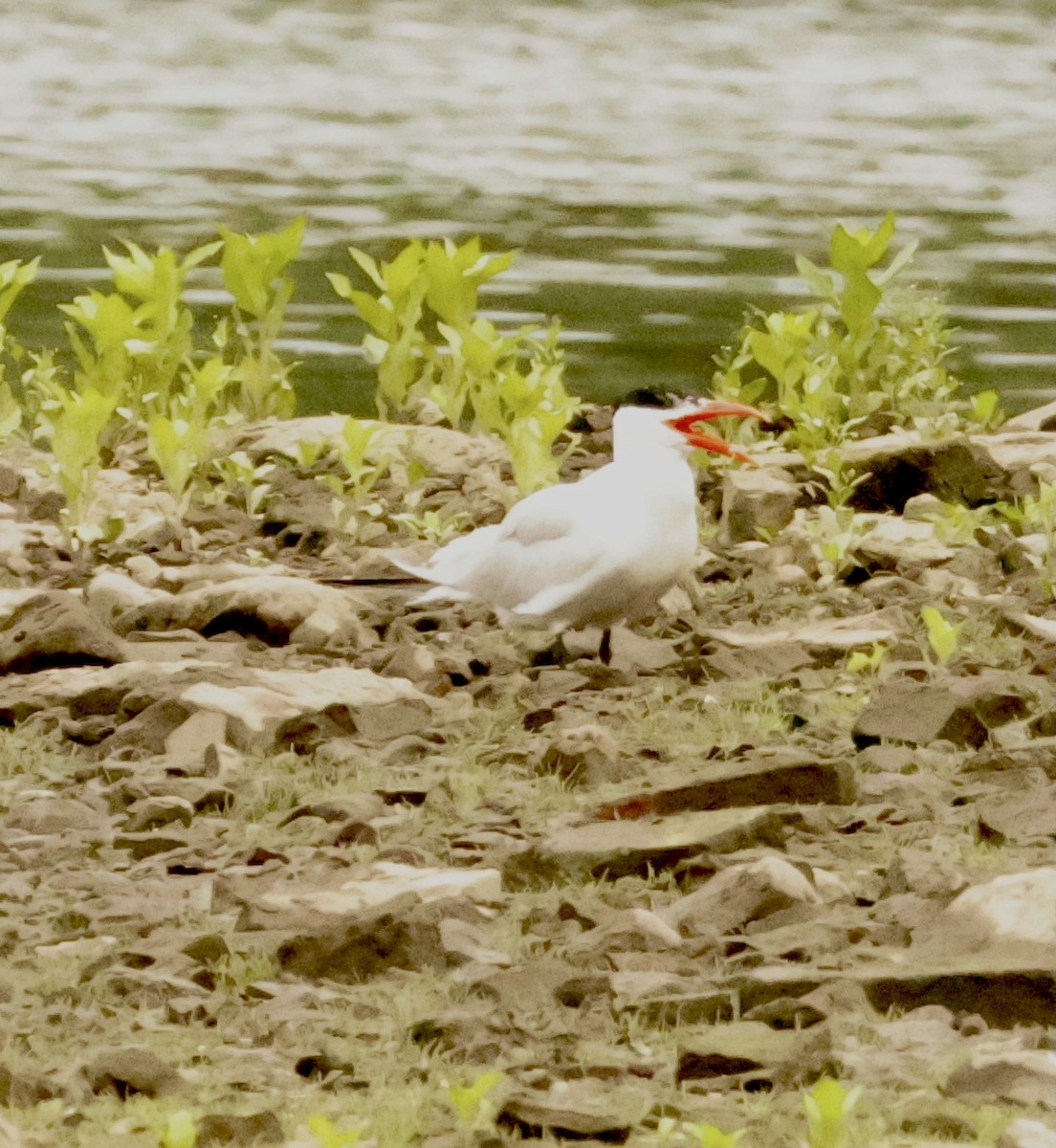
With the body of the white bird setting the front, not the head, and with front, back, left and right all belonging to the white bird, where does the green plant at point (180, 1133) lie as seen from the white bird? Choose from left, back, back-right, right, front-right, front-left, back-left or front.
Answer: right

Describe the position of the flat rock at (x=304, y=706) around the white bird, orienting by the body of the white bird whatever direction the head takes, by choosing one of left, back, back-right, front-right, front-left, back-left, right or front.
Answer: back-right

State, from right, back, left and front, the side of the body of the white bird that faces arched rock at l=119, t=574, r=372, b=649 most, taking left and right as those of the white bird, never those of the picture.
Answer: back

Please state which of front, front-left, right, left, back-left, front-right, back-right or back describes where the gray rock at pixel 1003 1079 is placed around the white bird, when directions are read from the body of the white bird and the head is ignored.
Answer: right

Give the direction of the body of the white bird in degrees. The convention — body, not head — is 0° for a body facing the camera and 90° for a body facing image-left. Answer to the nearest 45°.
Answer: approximately 270°

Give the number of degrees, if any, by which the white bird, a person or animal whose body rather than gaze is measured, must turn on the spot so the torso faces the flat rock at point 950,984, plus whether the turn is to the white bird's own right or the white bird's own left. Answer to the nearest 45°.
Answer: approximately 90° to the white bird's own right

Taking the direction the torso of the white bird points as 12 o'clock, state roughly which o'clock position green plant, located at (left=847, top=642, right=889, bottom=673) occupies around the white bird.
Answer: The green plant is roughly at 1 o'clock from the white bird.

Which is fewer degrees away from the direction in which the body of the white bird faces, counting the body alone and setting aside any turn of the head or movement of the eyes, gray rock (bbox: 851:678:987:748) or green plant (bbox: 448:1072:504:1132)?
the gray rock

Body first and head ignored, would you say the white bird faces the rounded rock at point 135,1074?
no

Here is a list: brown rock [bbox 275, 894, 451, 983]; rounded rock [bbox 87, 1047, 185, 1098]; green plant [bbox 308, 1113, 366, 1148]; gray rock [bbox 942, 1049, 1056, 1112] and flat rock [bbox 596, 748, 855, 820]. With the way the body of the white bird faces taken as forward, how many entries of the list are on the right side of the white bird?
5

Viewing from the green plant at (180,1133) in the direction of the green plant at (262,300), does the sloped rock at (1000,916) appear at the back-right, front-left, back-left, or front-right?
front-right

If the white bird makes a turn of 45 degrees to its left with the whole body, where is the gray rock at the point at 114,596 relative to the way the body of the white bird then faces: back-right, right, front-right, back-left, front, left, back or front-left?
back-left

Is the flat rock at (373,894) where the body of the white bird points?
no

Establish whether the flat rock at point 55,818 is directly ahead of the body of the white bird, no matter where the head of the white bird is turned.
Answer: no

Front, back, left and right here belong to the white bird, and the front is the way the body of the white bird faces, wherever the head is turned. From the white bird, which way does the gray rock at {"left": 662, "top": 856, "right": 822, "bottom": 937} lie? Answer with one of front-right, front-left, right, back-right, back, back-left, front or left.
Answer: right

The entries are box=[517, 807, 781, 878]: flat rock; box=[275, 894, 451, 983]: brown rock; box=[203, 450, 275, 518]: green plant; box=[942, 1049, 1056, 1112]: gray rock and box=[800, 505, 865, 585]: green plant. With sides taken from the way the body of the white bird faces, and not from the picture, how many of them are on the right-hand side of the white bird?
3

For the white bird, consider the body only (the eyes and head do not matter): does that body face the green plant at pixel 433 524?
no

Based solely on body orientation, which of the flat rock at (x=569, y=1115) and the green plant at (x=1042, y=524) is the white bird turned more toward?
the green plant
